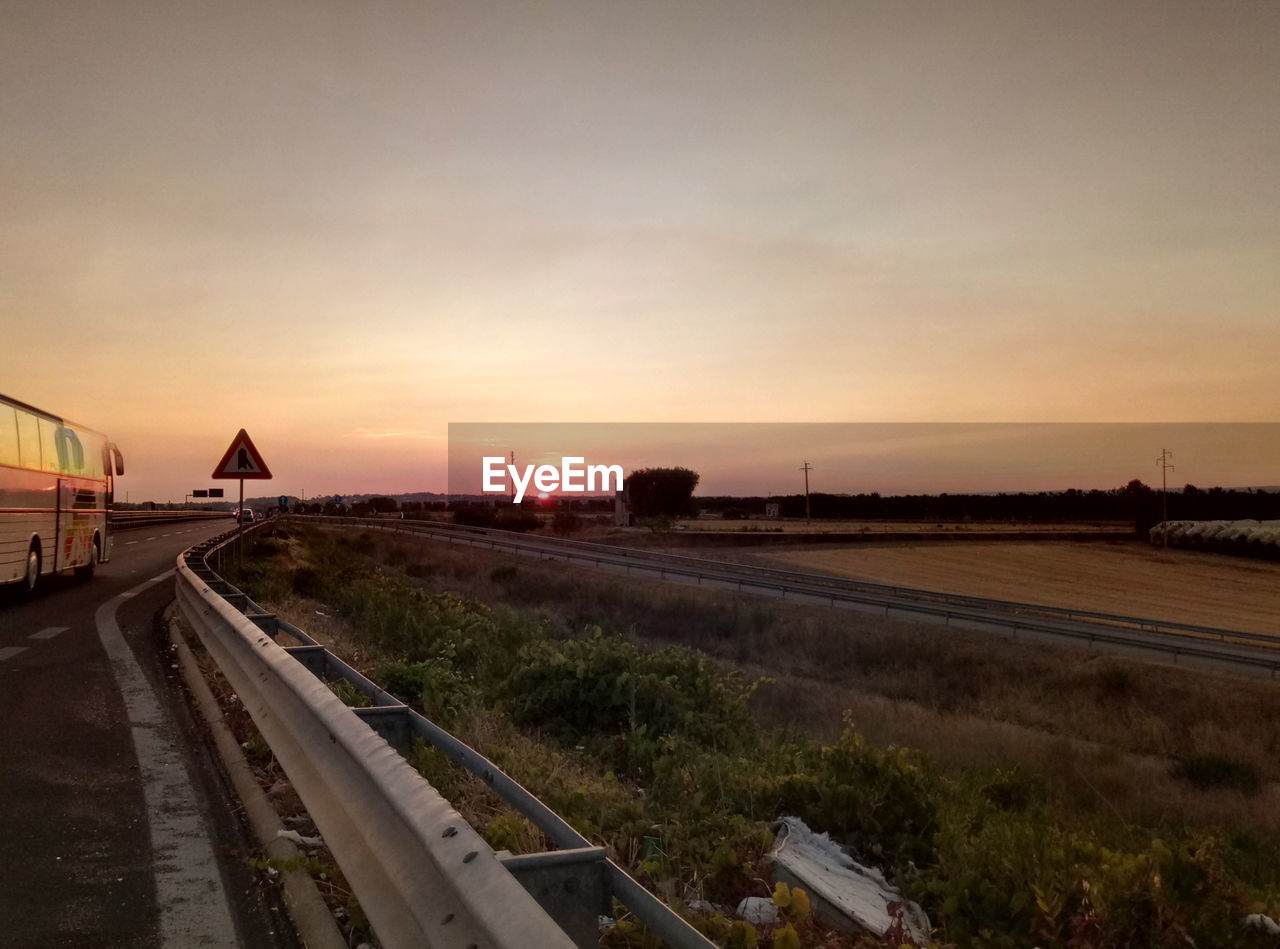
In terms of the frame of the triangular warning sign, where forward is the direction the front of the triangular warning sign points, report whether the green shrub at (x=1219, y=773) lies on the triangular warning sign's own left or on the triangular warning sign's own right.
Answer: on the triangular warning sign's own left

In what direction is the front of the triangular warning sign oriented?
toward the camera

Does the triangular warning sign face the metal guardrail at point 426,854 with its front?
yes

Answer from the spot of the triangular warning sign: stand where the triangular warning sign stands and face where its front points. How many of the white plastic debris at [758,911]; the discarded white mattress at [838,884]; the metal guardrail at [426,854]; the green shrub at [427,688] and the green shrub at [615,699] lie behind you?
0

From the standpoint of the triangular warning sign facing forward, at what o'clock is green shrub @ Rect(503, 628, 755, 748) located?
The green shrub is roughly at 11 o'clock from the triangular warning sign.

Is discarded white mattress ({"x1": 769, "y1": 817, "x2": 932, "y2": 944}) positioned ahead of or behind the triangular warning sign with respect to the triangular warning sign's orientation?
ahead

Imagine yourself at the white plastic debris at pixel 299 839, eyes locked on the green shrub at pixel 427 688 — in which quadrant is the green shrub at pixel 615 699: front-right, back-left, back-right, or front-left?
front-right

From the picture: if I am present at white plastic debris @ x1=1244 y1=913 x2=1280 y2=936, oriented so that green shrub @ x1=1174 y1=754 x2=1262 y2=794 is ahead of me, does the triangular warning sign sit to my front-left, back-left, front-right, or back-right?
front-left

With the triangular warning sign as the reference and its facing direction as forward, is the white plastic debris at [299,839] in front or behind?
in front

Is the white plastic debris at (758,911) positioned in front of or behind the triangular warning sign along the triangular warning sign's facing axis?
in front

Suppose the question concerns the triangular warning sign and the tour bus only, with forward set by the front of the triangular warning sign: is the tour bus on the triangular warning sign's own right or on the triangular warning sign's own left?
on the triangular warning sign's own right

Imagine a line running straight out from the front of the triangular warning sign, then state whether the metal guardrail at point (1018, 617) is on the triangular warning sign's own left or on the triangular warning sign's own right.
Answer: on the triangular warning sign's own left

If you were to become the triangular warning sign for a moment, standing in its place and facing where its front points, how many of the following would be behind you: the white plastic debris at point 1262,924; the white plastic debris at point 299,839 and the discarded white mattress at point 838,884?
0

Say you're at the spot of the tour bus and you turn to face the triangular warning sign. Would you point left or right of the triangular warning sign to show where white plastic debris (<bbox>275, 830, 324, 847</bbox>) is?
right
